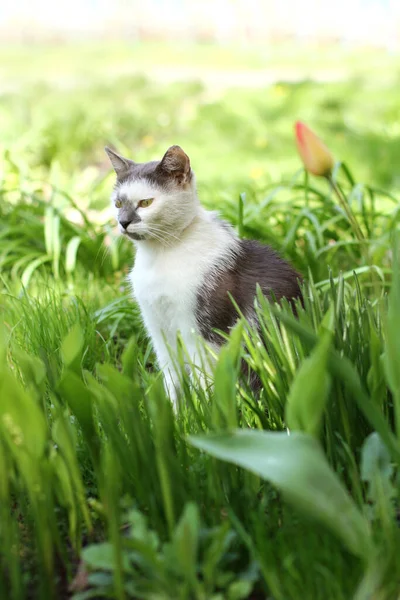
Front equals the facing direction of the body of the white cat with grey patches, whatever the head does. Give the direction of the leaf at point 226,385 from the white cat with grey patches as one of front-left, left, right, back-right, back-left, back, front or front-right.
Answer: front-left

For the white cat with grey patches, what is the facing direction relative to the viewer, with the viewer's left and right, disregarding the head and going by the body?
facing the viewer and to the left of the viewer

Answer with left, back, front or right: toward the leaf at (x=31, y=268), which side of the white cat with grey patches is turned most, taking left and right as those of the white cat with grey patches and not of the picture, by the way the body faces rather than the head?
right

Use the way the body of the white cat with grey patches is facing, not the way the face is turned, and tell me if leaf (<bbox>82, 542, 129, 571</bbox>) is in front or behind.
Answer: in front

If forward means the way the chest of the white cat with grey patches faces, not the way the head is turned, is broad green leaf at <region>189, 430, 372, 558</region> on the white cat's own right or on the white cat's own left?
on the white cat's own left

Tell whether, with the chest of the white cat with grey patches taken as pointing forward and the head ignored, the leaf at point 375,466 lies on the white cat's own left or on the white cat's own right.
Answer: on the white cat's own left

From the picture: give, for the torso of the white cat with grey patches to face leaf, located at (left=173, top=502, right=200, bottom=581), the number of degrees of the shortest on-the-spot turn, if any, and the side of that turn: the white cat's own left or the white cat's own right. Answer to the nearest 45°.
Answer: approximately 45° to the white cat's own left
